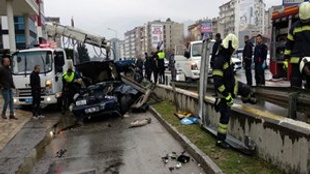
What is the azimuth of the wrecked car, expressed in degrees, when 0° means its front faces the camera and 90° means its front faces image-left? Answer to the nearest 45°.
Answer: approximately 45°

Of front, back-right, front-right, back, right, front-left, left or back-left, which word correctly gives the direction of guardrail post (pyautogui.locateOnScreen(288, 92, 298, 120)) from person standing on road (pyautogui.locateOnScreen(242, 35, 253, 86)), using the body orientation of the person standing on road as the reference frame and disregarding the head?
left

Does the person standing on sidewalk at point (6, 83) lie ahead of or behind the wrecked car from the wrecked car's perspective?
ahead

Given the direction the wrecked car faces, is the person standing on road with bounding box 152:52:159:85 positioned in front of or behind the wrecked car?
behind

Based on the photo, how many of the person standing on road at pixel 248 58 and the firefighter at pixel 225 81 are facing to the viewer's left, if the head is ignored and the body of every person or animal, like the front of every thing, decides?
1

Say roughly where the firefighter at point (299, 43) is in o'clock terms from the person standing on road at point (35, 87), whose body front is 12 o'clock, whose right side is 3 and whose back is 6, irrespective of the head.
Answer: The firefighter is roughly at 2 o'clock from the person standing on road.

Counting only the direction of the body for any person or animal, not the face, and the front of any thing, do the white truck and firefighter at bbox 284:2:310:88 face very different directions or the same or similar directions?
very different directions

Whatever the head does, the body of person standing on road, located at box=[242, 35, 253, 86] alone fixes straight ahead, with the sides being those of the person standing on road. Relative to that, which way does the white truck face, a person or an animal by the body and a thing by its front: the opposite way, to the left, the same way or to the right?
to the left

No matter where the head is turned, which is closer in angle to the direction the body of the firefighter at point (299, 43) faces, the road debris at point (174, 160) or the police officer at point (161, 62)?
the police officer
